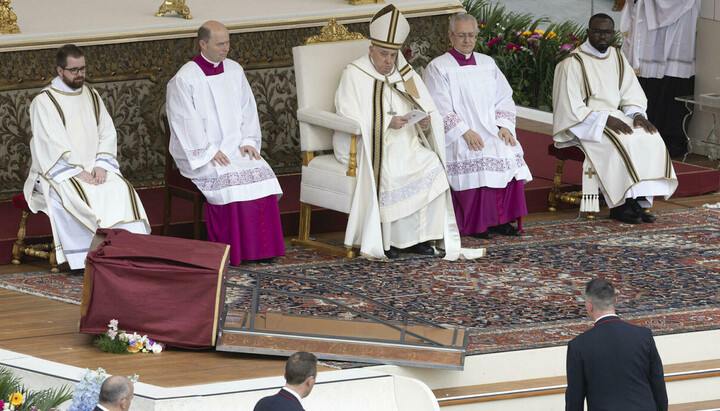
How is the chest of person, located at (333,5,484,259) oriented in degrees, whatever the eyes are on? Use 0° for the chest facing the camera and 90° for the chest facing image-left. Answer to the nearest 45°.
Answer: approximately 315°

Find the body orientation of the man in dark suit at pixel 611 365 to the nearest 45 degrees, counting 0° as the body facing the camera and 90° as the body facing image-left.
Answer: approximately 180°

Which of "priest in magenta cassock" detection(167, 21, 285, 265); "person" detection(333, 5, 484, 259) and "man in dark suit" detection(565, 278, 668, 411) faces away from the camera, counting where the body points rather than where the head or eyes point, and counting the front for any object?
the man in dark suit

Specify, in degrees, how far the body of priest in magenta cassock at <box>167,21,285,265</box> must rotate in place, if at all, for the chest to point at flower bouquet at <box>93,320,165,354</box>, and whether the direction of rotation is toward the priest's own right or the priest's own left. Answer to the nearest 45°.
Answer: approximately 45° to the priest's own right

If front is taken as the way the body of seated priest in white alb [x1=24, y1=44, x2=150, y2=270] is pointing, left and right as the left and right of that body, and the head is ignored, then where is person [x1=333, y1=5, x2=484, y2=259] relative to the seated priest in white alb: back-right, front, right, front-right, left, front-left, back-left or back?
front-left

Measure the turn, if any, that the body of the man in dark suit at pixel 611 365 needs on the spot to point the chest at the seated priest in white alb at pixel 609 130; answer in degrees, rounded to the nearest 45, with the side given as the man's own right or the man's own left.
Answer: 0° — they already face them

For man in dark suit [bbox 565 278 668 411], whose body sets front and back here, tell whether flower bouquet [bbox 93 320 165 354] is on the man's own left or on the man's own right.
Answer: on the man's own left

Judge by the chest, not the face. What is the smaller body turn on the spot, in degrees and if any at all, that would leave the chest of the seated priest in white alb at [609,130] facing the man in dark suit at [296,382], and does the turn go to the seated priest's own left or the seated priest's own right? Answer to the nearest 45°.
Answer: approximately 45° to the seated priest's own right

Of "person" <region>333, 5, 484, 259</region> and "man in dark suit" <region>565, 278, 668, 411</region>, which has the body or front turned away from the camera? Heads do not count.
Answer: the man in dark suit

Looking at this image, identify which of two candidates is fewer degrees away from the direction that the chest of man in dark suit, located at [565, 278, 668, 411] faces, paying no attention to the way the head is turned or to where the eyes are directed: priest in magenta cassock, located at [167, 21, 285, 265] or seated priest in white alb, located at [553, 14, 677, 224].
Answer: the seated priest in white alb
